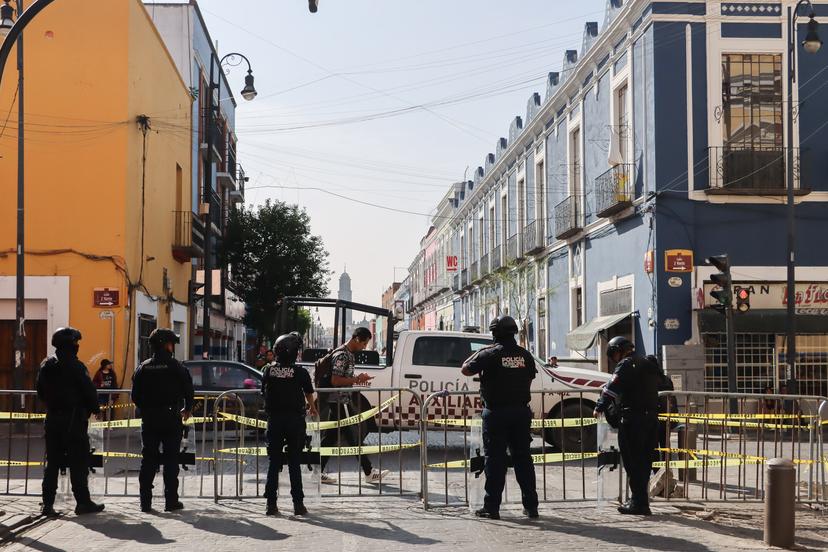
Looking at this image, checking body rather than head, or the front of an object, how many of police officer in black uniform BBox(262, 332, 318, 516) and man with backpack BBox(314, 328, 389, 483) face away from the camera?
1

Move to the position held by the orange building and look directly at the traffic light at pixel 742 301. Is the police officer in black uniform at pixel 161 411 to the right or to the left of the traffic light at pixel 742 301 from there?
right

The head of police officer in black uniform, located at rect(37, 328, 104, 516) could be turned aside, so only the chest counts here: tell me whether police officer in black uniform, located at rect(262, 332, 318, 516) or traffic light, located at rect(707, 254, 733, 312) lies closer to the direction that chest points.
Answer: the traffic light

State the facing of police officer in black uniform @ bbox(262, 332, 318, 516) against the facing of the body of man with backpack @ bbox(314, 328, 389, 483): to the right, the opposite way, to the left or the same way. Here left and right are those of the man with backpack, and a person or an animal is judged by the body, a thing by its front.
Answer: to the left

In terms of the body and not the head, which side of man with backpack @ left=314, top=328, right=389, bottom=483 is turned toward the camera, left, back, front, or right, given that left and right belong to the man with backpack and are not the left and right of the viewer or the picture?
right

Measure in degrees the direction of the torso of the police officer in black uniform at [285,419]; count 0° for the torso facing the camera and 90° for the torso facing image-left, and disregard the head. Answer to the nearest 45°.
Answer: approximately 180°

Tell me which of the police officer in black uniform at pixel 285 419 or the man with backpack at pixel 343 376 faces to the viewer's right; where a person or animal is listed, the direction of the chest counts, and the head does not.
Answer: the man with backpack

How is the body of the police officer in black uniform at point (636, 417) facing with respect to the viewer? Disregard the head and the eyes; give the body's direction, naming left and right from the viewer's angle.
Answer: facing away from the viewer and to the left of the viewer

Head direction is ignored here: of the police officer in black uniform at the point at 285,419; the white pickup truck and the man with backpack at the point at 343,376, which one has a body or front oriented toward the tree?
the police officer in black uniform

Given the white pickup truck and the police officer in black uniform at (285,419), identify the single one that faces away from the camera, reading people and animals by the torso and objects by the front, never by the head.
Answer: the police officer in black uniform

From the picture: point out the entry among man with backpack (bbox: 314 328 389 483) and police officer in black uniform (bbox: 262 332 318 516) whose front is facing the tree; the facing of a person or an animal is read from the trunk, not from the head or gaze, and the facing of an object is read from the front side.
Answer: the police officer in black uniform
